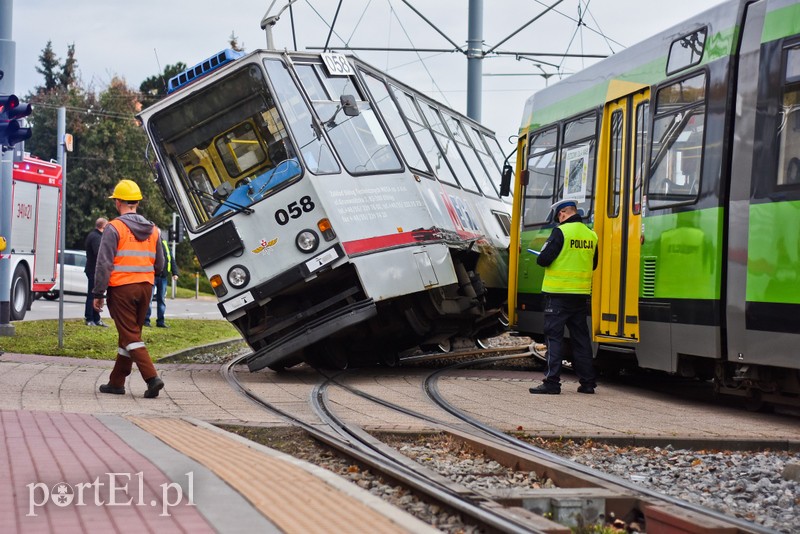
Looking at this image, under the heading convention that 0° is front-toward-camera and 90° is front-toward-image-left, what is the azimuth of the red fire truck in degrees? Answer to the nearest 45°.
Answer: approximately 45°

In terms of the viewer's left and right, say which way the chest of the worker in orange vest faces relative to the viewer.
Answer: facing away from the viewer and to the left of the viewer

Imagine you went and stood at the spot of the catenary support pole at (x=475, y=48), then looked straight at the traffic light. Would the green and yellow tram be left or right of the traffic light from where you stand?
left

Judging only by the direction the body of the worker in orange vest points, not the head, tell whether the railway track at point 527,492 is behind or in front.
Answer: behind

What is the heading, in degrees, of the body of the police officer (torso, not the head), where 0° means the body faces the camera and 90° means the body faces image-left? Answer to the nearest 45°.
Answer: approximately 135°
